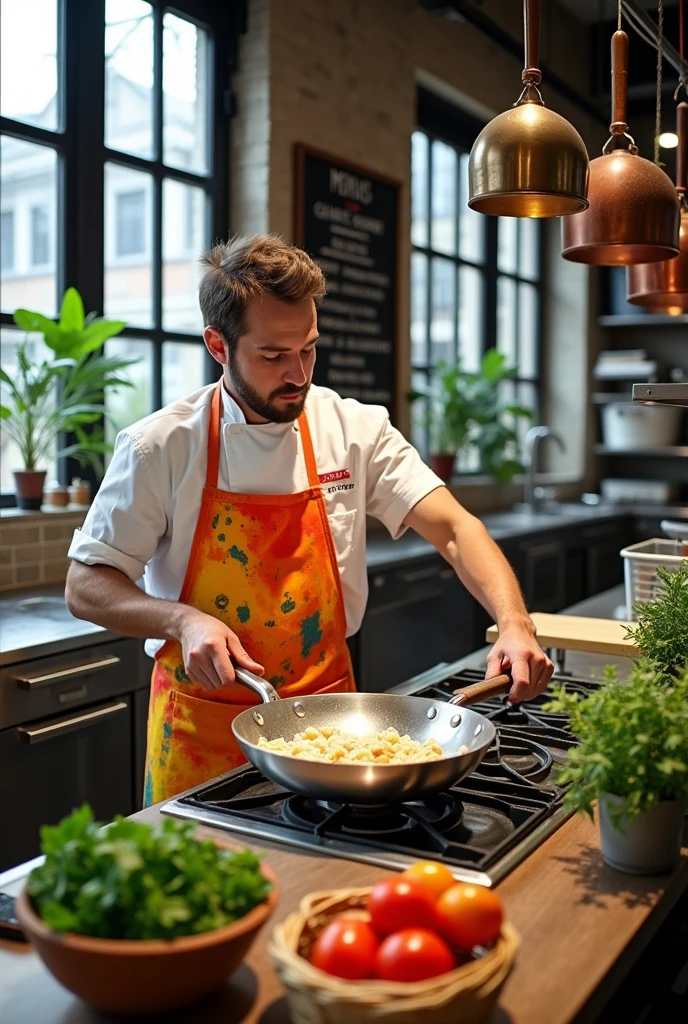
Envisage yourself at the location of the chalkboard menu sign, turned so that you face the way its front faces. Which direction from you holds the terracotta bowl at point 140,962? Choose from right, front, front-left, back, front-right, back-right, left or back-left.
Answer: front-right

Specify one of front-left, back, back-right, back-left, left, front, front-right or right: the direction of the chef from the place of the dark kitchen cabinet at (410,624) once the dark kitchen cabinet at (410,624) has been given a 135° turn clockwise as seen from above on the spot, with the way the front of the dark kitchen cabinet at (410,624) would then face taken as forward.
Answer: left

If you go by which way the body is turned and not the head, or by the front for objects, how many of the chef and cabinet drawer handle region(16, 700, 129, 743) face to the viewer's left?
0

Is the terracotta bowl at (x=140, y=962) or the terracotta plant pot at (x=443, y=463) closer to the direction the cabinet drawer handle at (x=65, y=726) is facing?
the terracotta bowl

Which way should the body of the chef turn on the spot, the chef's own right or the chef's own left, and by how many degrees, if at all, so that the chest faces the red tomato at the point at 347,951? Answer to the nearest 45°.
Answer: approximately 45° to the chef's own right

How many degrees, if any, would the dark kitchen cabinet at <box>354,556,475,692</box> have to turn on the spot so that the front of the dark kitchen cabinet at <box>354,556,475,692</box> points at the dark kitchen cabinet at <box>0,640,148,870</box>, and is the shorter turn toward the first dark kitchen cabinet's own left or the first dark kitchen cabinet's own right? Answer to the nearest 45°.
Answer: approximately 90° to the first dark kitchen cabinet's own right

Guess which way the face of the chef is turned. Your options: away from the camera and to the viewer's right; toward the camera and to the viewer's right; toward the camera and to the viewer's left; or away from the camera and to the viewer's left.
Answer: toward the camera and to the viewer's right

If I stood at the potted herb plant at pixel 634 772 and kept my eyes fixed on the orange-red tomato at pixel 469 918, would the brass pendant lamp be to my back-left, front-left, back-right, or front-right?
back-right

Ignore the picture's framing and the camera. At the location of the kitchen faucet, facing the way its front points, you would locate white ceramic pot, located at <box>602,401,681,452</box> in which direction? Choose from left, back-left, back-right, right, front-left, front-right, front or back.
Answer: front-left
